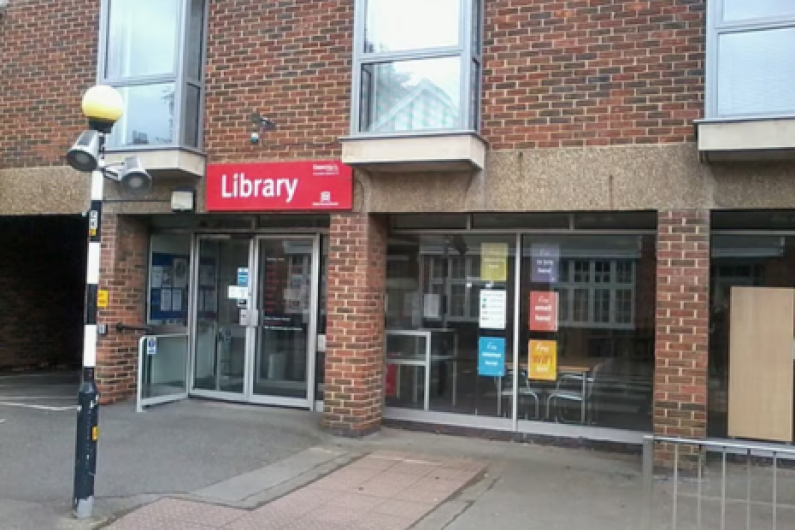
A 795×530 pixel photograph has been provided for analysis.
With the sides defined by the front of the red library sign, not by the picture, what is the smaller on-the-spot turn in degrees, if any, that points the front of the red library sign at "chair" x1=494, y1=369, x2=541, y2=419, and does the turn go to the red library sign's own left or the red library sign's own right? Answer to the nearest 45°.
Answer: approximately 90° to the red library sign's own left

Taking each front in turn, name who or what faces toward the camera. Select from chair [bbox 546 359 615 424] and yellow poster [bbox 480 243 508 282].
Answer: the yellow poster

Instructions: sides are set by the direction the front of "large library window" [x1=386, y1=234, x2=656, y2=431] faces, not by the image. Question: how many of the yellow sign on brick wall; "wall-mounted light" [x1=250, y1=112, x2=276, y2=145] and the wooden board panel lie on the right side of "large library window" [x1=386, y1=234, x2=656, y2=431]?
2

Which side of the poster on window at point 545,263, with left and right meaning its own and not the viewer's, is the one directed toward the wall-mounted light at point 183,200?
right

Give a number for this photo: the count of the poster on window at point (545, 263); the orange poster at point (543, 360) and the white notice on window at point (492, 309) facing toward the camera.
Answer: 3

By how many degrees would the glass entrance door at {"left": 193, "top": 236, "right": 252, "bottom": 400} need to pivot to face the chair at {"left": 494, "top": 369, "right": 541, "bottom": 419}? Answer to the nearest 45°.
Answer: approximately 45° to its left

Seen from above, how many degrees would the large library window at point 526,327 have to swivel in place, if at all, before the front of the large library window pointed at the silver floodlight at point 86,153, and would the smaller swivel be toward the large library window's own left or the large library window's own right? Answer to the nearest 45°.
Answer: approximately 45° to the large library window's own right

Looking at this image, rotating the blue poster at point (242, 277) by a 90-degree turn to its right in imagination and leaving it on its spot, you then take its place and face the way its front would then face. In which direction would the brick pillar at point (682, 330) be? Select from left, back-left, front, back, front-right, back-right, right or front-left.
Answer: back-left

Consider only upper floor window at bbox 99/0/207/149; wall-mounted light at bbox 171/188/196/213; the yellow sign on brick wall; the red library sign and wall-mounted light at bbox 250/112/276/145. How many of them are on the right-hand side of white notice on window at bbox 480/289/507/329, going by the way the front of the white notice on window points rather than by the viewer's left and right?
5

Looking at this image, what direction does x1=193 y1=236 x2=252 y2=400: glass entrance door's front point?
toward the camera

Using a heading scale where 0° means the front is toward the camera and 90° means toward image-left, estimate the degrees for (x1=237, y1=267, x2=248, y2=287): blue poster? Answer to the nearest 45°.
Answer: approximately 0°

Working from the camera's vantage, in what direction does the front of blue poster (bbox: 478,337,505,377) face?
facing the viewer

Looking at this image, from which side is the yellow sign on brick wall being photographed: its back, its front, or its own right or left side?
front

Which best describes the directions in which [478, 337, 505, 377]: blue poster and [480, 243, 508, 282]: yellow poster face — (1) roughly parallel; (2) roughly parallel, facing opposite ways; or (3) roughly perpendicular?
roughly parallel

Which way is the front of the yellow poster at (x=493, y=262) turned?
toward the camera

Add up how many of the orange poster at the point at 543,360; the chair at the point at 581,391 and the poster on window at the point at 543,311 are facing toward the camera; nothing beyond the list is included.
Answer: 2

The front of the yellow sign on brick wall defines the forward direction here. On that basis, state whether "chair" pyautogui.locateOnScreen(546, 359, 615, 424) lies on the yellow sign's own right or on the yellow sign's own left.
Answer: on the yellow sign's own left
